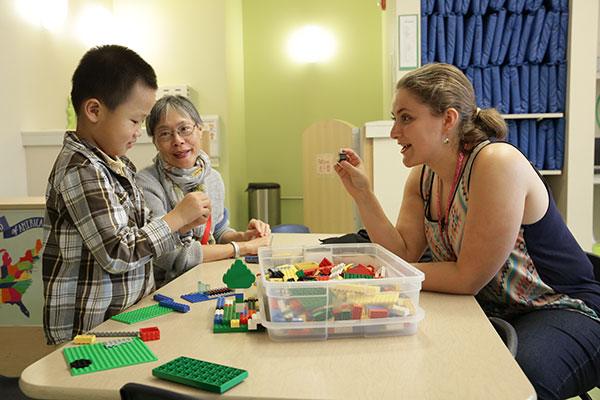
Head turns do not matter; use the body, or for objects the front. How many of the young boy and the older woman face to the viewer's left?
0

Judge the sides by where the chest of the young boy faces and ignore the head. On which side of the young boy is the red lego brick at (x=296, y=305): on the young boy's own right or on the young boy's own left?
on the young boy's own right

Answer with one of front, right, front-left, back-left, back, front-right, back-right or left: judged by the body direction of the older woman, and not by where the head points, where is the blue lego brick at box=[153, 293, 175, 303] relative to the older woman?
front-right

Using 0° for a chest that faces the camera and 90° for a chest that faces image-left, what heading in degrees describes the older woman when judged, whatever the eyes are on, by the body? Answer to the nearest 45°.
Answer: approximately 315°

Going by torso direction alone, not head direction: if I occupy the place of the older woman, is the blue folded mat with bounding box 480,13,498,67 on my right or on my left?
on my left

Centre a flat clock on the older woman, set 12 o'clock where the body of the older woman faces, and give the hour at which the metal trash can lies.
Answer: The metal trash can is roughly at 8 o'clock from the older woman.

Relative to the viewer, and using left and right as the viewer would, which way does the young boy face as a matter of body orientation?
facing to the right of the viewer

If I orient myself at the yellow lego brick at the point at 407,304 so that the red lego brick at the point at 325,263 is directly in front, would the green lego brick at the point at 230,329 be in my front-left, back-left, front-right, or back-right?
front-left

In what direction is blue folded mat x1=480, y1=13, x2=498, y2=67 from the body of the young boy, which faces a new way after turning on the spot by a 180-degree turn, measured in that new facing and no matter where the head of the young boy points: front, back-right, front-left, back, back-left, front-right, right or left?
back-right

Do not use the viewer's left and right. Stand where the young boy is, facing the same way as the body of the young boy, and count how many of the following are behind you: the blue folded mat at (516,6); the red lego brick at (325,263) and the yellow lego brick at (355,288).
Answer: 0

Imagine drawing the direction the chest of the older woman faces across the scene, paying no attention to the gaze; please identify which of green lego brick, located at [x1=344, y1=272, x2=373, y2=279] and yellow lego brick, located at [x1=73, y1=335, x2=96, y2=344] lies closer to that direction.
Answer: the green lego brick

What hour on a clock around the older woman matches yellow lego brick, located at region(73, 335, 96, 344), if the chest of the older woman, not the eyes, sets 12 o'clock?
The yellow lego brick is roughly at 2 o'clock from the older woman.

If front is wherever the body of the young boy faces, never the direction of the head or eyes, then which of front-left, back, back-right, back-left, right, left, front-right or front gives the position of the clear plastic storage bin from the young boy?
front-right

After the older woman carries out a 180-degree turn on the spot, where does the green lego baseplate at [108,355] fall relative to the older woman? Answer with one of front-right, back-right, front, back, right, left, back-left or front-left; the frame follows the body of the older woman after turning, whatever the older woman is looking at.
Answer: back-left

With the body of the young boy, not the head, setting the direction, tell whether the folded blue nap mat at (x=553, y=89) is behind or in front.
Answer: in front
